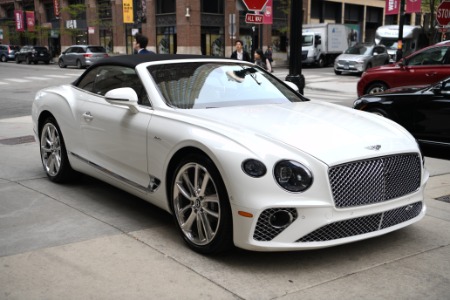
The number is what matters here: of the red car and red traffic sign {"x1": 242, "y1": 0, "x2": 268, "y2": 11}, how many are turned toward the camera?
1

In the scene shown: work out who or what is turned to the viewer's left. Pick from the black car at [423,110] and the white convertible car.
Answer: the black car

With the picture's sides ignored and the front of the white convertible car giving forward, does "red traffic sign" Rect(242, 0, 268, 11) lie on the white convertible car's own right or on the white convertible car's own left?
on the white convertible car's own left

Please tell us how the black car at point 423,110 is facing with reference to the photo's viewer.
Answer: facing to the left of the viewer

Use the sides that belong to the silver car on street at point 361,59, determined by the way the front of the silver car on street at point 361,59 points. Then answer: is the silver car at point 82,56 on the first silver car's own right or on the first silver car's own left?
on the first silver car's own right

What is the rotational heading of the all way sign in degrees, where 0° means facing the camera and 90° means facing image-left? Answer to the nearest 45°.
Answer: approximately 0°

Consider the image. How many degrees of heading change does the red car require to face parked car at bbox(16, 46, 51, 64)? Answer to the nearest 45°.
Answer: approximately 45° to its right

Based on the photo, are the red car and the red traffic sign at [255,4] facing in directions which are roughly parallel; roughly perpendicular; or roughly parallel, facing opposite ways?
roughly perpendicular

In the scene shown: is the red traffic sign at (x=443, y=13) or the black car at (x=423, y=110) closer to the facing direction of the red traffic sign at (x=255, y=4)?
the black car

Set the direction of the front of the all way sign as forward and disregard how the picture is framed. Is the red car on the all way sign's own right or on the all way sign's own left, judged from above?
on the all way sign's own left

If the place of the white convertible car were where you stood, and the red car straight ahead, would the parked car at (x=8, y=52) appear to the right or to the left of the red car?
left
